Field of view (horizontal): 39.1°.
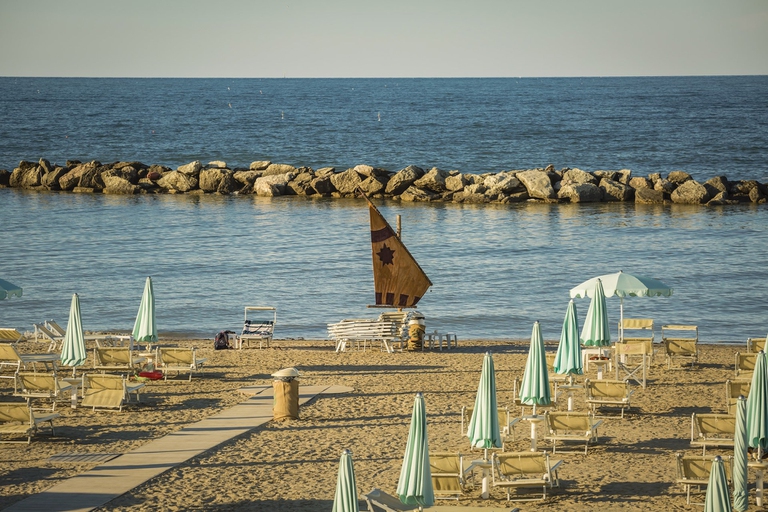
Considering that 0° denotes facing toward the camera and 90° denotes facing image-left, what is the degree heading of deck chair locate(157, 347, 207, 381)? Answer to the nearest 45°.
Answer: approximately 225°

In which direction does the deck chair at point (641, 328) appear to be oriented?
away from the camera

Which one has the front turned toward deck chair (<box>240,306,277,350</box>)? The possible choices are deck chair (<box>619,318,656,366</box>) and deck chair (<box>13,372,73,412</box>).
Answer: deck chair (<box>13,372,73,412</box>)

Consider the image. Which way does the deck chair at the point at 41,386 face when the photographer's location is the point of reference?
facing away from the viewer and to the right of the viewer

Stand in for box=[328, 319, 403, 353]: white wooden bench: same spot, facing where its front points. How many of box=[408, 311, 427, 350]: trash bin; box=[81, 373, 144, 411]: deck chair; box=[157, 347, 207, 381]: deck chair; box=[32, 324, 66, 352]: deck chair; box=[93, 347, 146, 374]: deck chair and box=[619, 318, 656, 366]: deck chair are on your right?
2

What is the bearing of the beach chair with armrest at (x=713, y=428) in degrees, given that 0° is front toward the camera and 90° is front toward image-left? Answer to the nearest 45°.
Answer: approximately 180°

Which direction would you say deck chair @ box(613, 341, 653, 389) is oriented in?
away from the camera

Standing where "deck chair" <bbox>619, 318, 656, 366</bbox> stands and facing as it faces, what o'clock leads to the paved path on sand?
The paved path on sand is roughly at 7 o'clock from the deck chair.

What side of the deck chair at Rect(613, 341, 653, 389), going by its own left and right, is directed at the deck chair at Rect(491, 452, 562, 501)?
back

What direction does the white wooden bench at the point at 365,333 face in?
away from the camera

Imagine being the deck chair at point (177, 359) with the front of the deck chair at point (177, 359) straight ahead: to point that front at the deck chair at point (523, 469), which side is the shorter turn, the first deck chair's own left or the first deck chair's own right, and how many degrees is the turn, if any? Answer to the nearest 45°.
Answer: approximately 90° to the first deck chair's own right

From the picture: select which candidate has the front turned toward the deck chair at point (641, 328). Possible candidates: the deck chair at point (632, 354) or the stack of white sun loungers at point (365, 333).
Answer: the deck chair at point (632, 354)

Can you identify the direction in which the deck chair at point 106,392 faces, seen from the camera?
facing away from the viewer and to the right of the viewer
